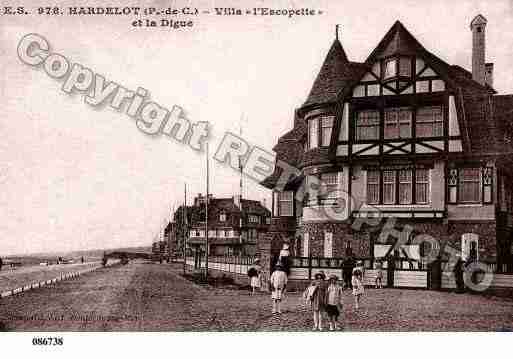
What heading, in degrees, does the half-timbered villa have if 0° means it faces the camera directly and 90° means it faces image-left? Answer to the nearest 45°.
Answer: approximately 0°

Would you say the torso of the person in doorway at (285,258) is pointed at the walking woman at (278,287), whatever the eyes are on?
yes

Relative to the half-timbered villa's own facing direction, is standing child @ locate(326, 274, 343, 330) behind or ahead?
ahead

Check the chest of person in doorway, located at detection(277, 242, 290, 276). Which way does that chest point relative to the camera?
toward the camera

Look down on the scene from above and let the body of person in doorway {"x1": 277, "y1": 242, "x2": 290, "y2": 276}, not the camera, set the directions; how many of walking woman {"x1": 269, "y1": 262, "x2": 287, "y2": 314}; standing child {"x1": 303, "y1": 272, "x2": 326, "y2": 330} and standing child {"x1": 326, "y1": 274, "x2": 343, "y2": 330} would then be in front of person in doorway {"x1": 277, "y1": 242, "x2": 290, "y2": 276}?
3

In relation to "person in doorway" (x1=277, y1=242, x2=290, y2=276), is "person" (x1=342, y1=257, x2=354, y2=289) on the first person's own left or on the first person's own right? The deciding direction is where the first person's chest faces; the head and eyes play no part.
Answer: on the first person's own left

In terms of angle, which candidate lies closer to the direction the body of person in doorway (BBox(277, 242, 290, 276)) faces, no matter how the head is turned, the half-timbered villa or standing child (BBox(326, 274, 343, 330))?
the standing child

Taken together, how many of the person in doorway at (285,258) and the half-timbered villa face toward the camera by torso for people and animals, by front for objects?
2

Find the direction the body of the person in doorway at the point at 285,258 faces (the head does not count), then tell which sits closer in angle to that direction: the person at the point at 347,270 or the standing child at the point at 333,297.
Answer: the standing child

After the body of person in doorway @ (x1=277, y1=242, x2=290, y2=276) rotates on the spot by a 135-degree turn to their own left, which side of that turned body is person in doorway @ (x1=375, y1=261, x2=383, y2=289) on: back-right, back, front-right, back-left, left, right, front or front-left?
front-right

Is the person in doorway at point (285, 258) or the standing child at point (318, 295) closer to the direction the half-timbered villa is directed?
the standing child

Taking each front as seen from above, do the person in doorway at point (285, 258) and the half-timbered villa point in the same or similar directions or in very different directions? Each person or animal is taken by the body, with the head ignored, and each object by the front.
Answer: same or similar directions

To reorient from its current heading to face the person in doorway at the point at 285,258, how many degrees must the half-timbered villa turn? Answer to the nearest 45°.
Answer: approximately 45° to its right

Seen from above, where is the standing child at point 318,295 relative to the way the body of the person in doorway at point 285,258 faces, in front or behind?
in front

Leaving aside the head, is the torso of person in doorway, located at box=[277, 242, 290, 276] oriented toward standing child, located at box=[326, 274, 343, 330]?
yes
